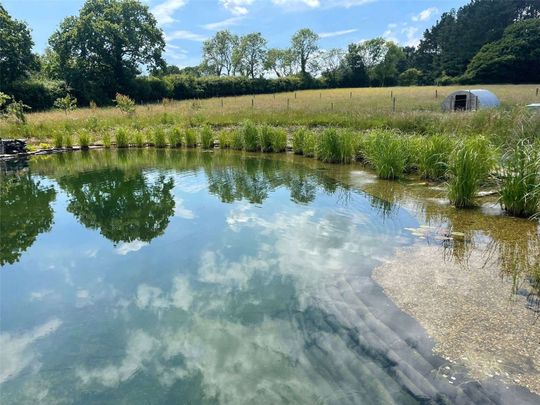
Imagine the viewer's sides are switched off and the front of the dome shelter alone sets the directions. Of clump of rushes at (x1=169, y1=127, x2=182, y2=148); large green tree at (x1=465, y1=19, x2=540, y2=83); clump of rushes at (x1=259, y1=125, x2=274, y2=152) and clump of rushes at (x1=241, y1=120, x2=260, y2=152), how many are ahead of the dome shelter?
3

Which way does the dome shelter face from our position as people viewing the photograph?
facing the viewer and to the left of the viewer

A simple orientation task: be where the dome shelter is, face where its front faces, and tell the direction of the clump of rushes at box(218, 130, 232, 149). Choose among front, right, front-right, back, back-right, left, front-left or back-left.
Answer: front

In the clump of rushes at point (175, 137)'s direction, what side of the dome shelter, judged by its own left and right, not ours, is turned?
front

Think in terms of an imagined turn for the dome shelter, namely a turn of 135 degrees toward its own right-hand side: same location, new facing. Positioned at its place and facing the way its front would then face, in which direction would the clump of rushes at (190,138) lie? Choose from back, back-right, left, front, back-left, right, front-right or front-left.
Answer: back-left

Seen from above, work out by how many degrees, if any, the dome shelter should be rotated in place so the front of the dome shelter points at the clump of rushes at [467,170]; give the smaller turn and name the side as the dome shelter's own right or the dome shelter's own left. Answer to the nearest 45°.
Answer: approximately 45° to the dome shelter's own left

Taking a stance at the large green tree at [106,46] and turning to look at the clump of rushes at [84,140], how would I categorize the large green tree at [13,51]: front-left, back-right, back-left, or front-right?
front-right

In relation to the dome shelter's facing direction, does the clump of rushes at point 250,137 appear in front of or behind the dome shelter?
in front

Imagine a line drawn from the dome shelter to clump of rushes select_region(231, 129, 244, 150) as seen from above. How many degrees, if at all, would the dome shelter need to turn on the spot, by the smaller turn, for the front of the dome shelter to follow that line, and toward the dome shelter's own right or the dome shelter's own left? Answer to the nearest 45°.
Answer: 0° — it already faces it

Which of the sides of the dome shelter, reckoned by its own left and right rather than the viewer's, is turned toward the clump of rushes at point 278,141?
front

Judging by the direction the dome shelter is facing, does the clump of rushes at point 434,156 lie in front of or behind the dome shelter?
in front

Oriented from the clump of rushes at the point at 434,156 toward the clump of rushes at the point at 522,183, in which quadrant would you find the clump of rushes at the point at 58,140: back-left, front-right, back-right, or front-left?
back-right

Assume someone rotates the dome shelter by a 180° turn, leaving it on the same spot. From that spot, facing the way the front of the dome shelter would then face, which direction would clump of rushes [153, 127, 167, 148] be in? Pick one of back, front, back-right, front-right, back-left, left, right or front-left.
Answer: back

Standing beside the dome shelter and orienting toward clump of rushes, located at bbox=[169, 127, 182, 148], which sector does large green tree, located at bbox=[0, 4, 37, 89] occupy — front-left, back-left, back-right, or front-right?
front-right

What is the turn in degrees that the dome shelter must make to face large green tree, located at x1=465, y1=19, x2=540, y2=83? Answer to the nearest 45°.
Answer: approximately 135° to its right

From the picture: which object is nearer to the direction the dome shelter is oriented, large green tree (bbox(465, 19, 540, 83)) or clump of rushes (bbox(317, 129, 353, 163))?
the clump of rushes

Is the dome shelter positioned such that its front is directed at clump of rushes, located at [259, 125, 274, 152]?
yes

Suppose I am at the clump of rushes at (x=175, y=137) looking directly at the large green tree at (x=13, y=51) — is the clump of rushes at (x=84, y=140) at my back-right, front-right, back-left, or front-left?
front-left

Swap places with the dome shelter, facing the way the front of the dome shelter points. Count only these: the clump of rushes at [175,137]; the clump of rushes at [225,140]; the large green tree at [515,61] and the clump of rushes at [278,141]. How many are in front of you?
3

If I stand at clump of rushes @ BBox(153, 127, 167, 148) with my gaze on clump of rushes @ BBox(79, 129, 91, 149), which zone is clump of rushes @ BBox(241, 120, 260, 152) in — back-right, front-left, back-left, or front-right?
back-left

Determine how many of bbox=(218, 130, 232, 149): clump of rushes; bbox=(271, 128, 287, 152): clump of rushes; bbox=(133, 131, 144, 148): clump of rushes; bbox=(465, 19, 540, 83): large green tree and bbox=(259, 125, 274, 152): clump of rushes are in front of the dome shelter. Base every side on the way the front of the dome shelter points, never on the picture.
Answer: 4
